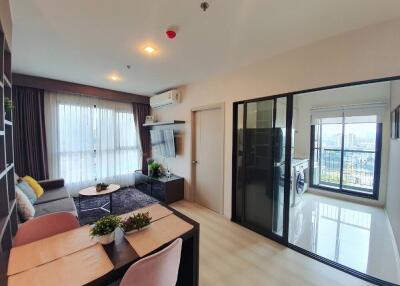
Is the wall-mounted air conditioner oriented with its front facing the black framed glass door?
no

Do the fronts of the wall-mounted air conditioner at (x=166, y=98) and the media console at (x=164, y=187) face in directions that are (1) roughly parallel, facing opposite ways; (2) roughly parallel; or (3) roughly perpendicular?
roughly parallel

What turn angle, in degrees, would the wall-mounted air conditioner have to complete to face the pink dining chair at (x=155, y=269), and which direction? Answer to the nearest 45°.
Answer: approximately 45° to its left

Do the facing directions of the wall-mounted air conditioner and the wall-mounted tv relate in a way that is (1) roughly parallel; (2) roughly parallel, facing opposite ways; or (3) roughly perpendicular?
roughly parallel

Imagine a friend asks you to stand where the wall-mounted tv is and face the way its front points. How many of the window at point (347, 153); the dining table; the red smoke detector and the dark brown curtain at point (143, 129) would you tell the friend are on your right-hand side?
1

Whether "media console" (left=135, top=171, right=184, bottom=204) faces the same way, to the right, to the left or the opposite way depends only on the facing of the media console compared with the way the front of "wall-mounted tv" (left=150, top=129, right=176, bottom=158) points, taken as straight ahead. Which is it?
the same way

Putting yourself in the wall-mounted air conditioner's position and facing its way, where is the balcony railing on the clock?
The balcony railing is roughly at 8 o'clock from the wall-mounted air conditioner.

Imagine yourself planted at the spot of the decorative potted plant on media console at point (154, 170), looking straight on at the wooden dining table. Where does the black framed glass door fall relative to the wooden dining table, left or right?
left

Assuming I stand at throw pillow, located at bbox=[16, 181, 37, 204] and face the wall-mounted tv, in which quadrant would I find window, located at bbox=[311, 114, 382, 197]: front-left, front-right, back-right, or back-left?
front-right

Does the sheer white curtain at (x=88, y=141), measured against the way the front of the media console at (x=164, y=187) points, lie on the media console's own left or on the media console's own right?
on the media console's own right

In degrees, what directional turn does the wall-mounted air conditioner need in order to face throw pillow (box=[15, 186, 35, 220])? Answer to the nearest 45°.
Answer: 0° — it already faces it

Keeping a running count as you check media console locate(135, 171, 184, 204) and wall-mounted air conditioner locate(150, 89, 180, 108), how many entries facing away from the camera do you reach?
0

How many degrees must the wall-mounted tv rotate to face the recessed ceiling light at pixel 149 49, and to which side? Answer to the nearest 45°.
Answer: approximately 45° to its left

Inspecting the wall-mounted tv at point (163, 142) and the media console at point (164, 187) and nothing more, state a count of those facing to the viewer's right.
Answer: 0

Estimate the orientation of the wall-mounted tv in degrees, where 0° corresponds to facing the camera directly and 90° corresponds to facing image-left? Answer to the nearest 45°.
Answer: approximately 45°

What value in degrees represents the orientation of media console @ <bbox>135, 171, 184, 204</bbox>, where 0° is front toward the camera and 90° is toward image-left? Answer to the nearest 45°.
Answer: approximately 45°
